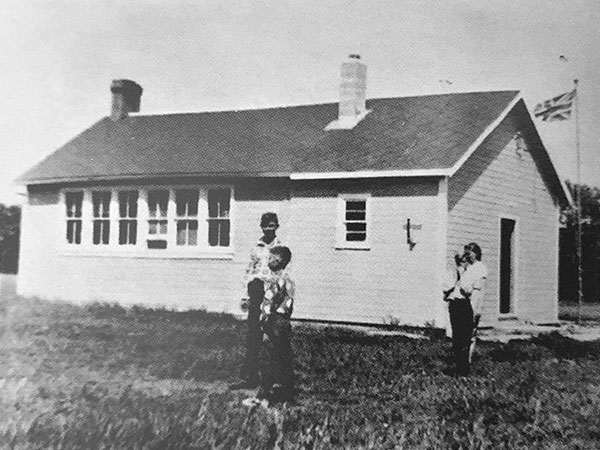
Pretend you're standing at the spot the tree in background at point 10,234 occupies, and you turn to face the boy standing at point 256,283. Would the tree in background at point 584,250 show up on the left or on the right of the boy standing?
left

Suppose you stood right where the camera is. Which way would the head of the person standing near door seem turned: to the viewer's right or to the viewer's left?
to the viewer's left

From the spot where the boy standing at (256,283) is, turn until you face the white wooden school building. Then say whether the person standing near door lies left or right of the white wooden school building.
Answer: right

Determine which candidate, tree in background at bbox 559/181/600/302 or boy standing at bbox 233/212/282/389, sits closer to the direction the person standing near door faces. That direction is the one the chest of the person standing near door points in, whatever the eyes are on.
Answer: the boy standing

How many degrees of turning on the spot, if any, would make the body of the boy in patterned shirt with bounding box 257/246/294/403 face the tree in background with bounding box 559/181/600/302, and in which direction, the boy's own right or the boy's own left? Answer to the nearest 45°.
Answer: approximately 180°

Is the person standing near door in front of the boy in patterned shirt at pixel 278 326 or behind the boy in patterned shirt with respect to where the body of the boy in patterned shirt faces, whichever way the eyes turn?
behind

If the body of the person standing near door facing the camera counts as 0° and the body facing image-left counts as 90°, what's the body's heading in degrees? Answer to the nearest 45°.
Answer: approximately 45°
